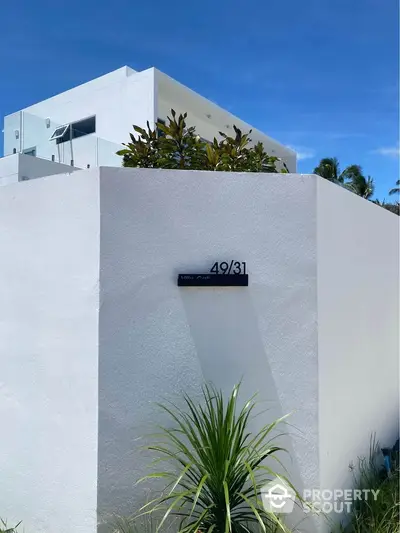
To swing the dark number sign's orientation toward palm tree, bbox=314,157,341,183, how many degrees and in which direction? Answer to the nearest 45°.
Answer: approximately 180°

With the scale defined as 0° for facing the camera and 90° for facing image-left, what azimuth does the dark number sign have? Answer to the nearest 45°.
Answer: approximately 0°

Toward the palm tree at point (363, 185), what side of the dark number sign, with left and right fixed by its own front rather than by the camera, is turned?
back

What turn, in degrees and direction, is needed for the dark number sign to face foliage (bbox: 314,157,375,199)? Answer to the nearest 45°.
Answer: approximately 180°

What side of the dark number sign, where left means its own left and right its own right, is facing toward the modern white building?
back
